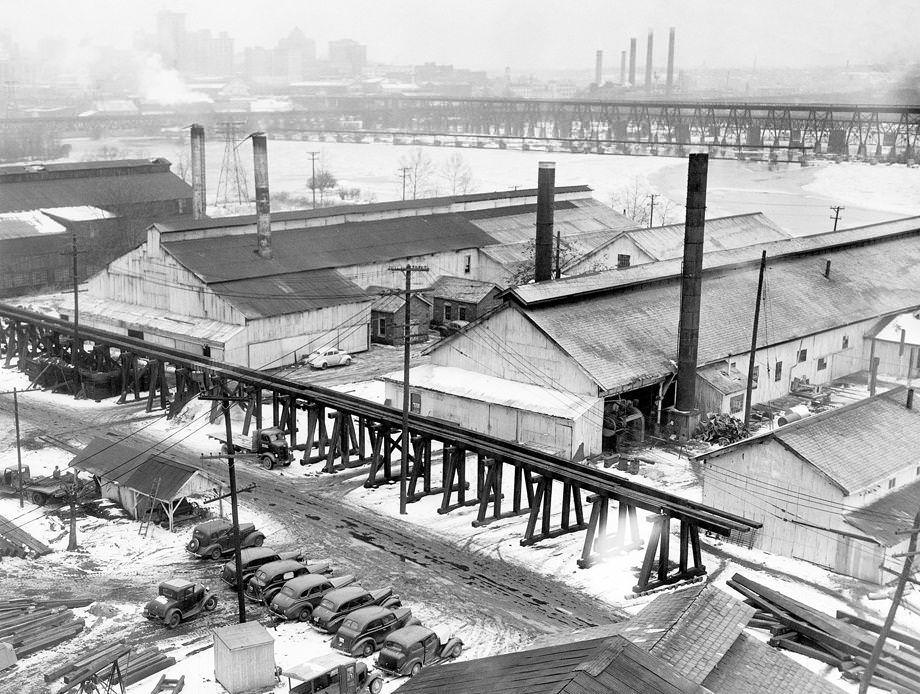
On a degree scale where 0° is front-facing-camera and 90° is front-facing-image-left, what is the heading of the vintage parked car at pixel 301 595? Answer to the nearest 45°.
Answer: approximately 225°

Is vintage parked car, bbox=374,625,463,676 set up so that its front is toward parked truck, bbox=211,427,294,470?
no

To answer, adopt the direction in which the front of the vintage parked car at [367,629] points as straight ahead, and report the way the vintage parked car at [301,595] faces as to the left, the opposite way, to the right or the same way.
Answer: the same way

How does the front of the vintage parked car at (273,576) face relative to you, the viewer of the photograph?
facing away from the viewer and to the right of the viewer

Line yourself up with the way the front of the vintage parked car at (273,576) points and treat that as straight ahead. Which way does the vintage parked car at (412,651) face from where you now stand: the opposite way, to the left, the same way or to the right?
the same way

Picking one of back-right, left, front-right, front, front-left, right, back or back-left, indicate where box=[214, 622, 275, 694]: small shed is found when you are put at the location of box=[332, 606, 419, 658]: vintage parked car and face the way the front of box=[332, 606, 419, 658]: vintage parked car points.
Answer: back

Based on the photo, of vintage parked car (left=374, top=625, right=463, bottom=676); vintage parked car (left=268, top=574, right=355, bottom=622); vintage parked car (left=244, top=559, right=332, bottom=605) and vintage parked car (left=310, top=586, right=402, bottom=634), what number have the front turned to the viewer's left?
0

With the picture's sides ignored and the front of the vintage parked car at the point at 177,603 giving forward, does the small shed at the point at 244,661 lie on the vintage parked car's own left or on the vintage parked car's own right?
on the vintage parked car's own right

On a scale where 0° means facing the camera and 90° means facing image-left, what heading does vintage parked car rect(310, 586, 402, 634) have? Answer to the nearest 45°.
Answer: approximately 225°

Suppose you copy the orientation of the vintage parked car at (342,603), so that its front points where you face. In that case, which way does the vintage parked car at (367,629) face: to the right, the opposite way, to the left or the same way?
the same way

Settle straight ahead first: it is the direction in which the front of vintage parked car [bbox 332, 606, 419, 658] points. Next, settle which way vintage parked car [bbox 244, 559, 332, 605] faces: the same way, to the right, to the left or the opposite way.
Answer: the same way

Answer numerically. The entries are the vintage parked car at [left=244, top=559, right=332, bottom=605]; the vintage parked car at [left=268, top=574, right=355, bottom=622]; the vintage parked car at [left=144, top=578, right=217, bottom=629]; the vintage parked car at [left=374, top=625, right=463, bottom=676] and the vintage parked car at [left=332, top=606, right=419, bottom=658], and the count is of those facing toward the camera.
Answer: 0

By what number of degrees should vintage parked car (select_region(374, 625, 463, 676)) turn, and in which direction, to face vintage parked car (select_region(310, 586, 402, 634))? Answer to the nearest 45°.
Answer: approximately 90° to its left

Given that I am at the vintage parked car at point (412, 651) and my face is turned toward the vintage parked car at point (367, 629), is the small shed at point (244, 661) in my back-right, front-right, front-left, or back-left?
front-left

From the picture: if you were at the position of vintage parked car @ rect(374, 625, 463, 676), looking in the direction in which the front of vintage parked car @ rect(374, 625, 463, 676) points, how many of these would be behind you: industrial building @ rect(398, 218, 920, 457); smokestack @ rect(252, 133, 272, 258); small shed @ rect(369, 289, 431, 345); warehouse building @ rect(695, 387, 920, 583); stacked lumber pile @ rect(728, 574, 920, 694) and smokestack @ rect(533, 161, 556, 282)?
0

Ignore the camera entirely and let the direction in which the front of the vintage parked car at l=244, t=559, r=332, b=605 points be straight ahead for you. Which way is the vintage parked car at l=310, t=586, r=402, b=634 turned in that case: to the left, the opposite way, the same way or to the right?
the same way

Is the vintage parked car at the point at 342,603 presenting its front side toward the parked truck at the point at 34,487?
no

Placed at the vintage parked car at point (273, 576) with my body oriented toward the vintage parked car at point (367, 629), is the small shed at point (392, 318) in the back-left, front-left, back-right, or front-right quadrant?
back-left

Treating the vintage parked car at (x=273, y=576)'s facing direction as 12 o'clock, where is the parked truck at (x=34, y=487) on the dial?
The parked truck is roughly at 9 o'clock from the vintage parked car.
